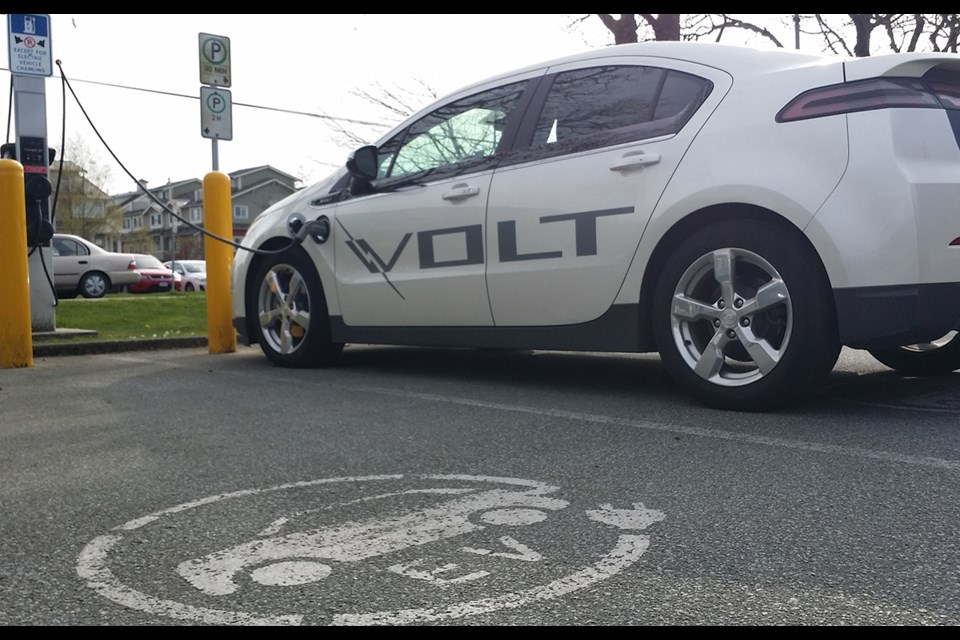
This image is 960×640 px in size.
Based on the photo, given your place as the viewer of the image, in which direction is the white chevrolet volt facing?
facing away from the viewer and to the left of the viewer

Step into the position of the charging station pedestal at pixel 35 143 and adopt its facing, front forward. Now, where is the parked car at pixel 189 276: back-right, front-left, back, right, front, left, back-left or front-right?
back

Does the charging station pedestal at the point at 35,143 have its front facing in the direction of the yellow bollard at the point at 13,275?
yes

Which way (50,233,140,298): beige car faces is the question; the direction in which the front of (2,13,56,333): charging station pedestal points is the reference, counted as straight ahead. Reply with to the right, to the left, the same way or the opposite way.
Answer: to the right

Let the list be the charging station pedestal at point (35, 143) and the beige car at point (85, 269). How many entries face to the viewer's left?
1

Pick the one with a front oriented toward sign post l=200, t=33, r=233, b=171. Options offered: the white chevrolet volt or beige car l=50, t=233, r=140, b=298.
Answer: the white chevrolet volt

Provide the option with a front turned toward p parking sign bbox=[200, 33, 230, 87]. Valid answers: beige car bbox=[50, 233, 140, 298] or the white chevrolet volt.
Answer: the white chevrolet volt

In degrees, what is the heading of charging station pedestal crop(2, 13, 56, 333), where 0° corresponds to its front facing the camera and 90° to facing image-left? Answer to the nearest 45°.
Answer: approximately 0°

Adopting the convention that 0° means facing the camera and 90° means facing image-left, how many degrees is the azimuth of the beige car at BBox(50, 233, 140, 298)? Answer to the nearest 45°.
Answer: approximately 90°

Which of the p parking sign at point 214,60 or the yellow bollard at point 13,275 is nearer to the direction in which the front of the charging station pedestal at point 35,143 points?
the yellow bollard

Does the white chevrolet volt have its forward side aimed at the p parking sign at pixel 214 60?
yes

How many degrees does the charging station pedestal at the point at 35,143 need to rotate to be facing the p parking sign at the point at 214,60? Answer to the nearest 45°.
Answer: approximately 90° to its left
